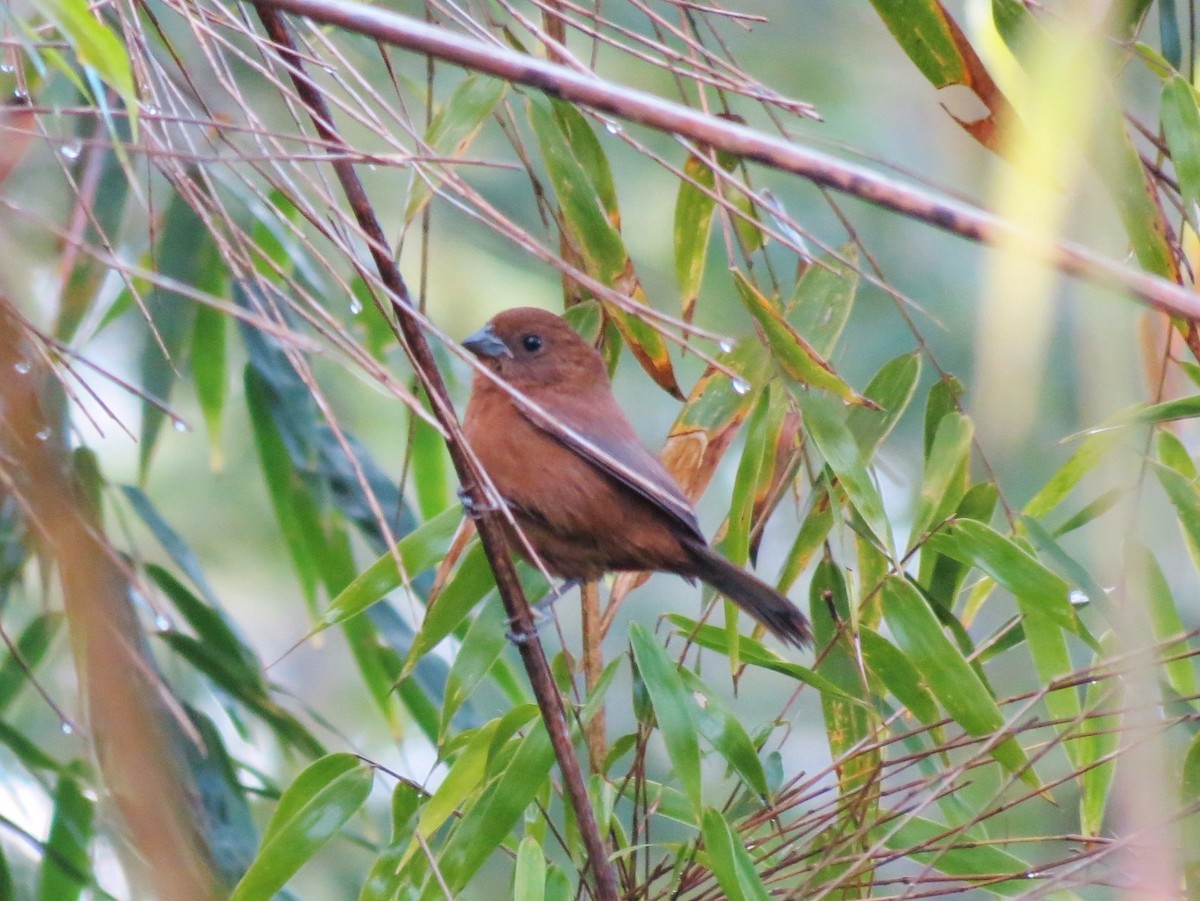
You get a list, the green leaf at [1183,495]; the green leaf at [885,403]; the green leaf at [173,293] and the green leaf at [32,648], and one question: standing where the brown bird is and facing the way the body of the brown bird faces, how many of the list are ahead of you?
2

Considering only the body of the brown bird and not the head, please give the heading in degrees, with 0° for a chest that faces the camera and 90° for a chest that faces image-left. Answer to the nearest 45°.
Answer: approximately 90°

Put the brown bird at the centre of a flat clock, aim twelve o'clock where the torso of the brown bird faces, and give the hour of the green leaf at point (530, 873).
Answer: The green leaf is roughly at 9 o'clock from the brown bird.

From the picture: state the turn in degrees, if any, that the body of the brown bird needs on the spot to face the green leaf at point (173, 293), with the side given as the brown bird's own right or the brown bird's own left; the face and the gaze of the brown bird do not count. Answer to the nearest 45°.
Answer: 0° — it already faces it

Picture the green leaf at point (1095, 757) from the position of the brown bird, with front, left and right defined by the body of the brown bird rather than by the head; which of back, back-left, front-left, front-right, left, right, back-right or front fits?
back-left

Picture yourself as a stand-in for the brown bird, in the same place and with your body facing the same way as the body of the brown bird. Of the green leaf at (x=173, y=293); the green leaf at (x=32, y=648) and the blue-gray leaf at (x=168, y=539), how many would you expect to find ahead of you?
3

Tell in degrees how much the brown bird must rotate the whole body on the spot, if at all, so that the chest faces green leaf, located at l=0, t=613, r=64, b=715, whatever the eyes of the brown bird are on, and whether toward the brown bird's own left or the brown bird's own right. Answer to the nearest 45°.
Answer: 0° — it already faces it

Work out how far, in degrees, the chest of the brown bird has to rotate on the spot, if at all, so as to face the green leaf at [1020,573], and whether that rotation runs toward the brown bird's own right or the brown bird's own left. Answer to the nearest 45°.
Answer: approximately 135° to the brown bird's own left

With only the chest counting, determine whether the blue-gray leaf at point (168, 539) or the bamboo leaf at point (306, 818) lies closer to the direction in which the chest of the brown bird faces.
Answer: the blue-gray leaf
